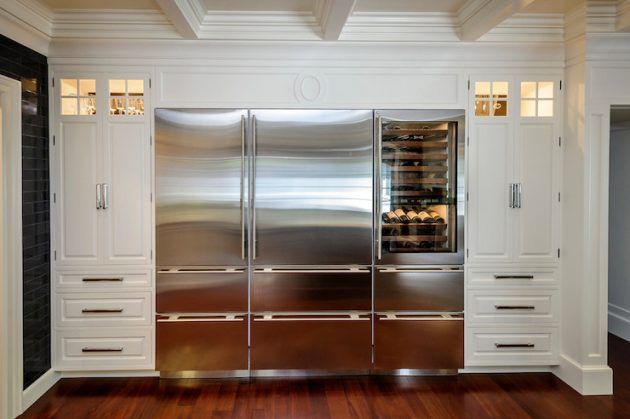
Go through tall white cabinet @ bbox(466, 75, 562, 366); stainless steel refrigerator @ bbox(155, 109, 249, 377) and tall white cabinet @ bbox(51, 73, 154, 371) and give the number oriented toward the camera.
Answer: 3

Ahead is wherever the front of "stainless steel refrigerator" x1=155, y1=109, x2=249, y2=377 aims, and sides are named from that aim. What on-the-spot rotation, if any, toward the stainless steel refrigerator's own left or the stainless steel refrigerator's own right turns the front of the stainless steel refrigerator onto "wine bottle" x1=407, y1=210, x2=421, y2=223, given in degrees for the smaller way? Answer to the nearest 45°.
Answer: approximately 90° to the stainless steel refrigerator's own left

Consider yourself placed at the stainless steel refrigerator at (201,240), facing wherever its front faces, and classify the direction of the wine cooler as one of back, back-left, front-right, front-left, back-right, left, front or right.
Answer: left

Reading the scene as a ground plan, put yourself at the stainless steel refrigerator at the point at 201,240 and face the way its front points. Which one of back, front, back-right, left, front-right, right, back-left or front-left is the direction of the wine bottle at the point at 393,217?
left

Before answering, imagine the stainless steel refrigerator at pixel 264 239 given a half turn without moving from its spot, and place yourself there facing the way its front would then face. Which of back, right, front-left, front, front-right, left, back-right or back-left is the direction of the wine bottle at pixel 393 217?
right

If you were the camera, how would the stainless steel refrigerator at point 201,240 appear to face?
facing the viewer

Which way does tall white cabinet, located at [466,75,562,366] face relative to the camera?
toward the camera

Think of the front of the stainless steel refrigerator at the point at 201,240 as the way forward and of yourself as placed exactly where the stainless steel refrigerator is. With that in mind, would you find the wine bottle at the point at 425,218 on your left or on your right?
on your left

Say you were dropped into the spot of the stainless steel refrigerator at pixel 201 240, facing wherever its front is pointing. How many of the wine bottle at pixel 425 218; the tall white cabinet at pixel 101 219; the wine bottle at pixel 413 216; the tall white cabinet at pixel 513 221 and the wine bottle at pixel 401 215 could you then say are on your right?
1

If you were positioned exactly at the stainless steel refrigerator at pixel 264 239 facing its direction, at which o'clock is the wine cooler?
The wine cooler is roughly at 9 o'clock from the stainless steel refrigerator.

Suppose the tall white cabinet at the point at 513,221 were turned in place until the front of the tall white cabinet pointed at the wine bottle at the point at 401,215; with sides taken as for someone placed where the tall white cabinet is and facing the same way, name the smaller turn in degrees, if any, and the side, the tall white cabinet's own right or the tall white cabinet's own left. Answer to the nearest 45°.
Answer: approximately 45° to the tall white cabinet's own right

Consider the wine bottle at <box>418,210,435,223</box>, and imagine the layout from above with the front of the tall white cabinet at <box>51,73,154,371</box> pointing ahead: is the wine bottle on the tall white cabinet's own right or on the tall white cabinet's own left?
on the tall white cabinet's own left

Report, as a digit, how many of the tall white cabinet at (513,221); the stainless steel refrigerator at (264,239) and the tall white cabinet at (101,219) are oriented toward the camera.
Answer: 3

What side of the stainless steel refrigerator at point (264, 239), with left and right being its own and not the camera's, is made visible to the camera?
front

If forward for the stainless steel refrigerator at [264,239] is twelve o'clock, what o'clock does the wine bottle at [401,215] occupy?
The wine bottle is roughly at 9 o'clock from the stainless steel refrigerator.

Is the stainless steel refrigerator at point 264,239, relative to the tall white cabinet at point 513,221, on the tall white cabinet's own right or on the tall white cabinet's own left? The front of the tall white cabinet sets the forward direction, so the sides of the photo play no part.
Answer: on the tall white cabinet's own right

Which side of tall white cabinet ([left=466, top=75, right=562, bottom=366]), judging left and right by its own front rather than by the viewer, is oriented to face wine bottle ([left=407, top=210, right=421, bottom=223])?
right

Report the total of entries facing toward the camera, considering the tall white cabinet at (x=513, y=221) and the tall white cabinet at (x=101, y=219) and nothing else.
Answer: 2
